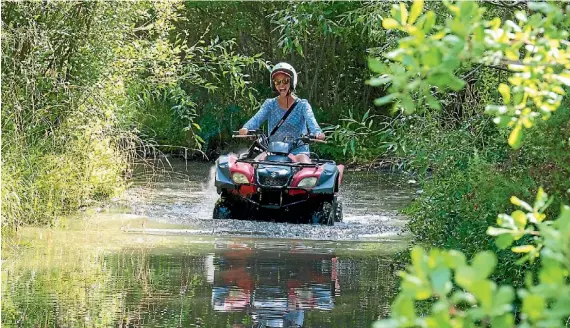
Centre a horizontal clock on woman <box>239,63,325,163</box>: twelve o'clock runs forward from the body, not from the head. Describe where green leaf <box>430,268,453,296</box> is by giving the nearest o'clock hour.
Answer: The green leaf is roughly at 12 o'clock from the woman.

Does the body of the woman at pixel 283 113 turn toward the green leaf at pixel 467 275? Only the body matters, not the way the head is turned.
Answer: yes

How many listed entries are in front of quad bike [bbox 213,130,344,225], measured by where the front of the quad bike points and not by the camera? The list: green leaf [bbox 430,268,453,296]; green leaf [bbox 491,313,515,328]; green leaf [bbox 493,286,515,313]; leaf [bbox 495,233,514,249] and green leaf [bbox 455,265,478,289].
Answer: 5

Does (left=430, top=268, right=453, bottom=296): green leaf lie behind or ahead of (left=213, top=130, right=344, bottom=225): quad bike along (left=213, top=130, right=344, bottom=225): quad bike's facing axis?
ahead

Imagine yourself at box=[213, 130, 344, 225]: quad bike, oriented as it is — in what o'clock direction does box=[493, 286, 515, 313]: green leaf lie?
The green leaf is roughly at 12 o'clock from the quad bike.

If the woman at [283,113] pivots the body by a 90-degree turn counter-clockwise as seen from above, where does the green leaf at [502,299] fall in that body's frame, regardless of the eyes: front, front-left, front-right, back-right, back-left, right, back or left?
right

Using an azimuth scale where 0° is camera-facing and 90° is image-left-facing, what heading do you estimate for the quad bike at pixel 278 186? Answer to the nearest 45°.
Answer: approximately 0°

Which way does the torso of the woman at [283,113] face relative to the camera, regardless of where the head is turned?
toward the camera

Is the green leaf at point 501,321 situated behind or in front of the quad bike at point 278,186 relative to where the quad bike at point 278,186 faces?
in front

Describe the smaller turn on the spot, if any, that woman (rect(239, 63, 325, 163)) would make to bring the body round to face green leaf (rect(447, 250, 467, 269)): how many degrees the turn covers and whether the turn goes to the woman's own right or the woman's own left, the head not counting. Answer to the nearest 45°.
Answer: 0° — they already face it

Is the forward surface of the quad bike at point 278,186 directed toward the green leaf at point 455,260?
yes

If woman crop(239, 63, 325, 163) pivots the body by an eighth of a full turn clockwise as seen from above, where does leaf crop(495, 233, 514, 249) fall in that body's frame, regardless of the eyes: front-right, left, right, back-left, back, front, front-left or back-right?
front-left
